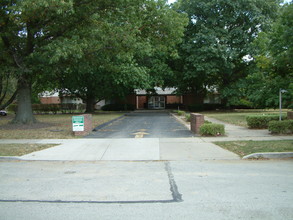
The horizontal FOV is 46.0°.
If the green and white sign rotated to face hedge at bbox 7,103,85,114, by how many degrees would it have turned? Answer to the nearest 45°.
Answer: approximately 180°

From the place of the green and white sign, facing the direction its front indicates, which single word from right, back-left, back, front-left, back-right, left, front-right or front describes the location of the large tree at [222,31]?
back-left

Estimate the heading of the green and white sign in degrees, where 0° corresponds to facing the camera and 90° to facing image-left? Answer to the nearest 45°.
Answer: approximately 0°

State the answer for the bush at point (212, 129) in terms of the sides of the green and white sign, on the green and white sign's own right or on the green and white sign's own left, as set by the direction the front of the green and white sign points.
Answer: on the green and white sign's own left

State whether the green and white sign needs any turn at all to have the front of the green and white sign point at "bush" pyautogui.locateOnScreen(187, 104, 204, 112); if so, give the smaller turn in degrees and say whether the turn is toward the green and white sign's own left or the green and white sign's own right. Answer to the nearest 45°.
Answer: approximately 135° to the green and white sign's own left

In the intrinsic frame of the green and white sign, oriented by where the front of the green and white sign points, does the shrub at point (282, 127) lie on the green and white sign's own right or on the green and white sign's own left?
on the green and white sign's own left

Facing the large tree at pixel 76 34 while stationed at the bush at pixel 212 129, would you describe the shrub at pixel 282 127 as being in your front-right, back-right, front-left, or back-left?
back-right

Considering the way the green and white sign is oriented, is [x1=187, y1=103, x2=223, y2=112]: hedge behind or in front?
behind

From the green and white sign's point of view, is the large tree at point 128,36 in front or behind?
behind

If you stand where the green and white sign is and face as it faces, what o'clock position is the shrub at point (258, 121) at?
The shrub is roughly at 9 o'clock from the green and white sign.
